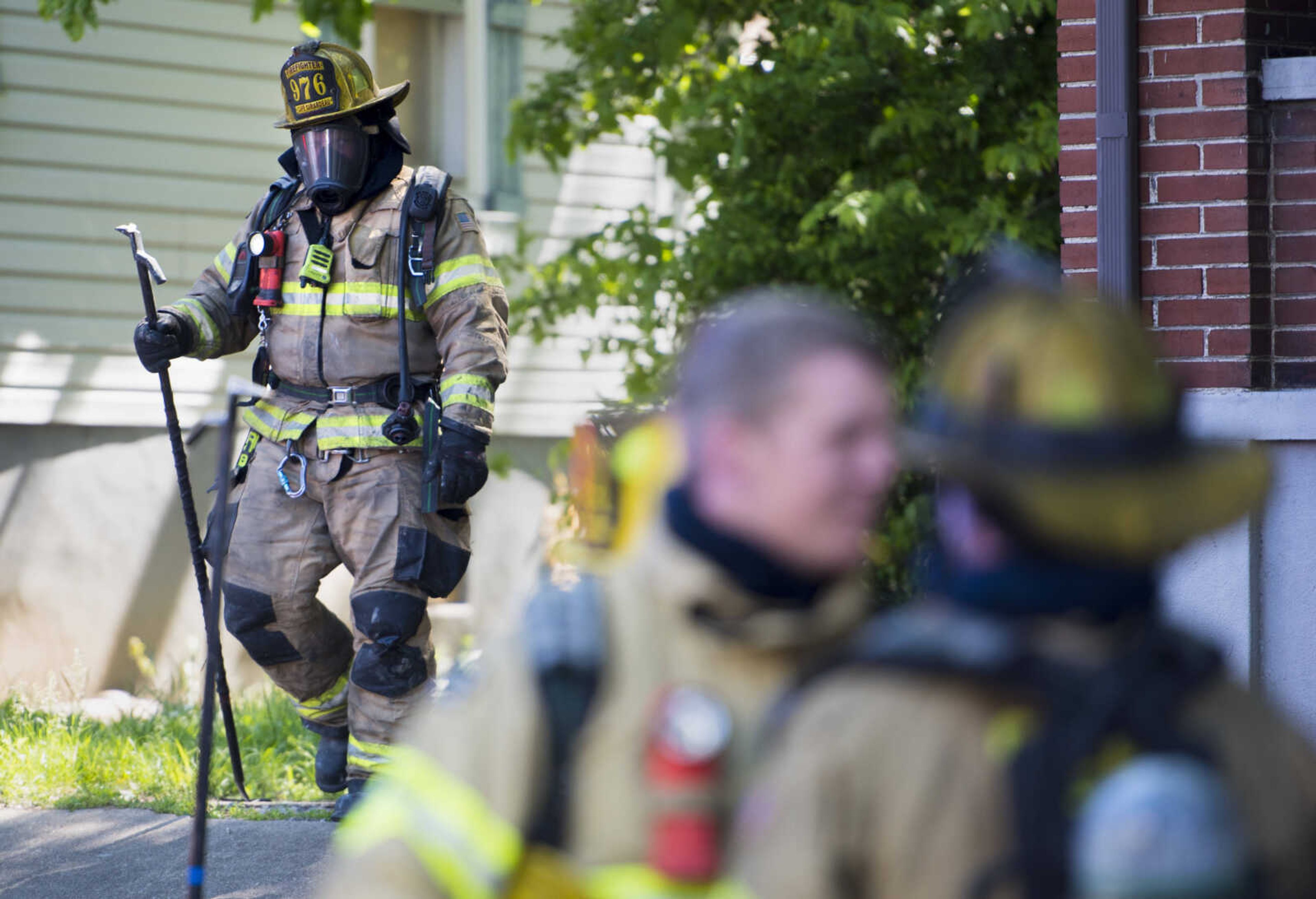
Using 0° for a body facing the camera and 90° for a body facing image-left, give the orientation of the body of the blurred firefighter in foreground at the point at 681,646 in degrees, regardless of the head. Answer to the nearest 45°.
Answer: approximately 315°

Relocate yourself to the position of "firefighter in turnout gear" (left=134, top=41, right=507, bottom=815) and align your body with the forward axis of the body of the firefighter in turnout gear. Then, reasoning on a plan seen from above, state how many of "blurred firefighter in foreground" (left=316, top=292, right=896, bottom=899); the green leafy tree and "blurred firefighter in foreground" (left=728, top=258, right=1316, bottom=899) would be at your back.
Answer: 1

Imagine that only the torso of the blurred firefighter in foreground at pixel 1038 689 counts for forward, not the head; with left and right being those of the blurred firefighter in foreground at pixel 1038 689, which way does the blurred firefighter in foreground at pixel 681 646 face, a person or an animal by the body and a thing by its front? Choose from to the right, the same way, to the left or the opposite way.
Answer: the opposite way

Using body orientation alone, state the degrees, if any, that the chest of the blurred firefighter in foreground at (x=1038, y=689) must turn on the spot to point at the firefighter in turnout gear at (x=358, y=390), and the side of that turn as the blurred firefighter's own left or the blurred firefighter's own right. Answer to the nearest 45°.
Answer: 0° — they already face them

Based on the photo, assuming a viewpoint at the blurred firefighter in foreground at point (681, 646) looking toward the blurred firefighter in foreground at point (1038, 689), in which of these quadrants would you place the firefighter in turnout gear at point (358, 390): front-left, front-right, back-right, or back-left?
back-left

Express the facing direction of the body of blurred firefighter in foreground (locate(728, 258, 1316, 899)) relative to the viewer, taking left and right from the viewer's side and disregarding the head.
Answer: facing away from the viewer and to the left of the viewer

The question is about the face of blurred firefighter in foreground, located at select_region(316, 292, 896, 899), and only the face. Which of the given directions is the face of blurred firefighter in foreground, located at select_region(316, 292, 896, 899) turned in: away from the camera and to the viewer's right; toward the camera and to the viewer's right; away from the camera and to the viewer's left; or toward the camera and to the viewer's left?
toward the camera and to the viewer's right

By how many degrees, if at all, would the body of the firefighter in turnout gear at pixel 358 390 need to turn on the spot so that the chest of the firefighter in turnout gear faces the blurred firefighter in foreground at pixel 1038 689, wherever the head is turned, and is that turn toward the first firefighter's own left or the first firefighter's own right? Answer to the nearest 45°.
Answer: approximately 45° to the first firefighter's own left

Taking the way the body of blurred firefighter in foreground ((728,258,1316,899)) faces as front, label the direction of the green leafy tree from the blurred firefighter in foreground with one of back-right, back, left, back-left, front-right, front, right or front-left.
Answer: front-right

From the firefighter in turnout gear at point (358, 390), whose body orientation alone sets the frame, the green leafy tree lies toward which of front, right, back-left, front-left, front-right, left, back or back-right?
back
